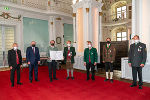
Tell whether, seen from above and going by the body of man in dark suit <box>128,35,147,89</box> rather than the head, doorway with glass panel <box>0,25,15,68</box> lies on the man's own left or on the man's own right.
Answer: on the man's own right

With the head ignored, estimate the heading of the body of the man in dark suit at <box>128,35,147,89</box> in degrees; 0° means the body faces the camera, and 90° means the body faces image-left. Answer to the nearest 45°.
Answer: approximately 0°
